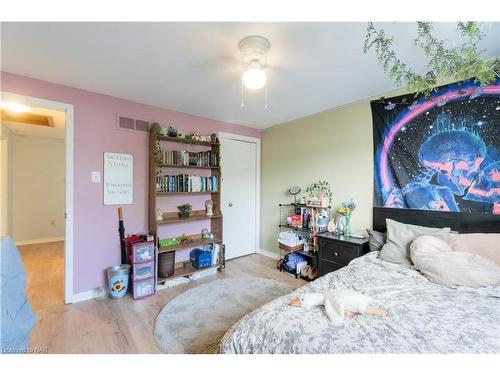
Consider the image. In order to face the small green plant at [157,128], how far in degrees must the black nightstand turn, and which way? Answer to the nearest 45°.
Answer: approximately 45° to its right

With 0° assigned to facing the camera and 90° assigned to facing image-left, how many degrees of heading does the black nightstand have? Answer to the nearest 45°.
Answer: approximately 45°

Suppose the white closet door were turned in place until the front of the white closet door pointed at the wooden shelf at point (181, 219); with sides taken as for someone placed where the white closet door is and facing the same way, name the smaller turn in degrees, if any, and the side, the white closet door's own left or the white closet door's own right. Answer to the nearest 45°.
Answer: approximately 90° to the white closet door's own right

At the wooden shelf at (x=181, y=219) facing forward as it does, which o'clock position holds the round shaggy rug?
The round shaggy rug is roughly at 1 o'clock from the wooden shelf.

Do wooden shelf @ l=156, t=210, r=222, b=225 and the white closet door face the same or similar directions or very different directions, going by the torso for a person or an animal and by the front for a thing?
same or similar directions

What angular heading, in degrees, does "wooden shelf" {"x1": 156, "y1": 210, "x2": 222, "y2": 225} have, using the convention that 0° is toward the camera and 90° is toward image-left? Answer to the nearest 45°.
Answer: approximately 315°

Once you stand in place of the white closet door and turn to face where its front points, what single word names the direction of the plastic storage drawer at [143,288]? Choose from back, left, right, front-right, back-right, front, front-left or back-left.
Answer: right

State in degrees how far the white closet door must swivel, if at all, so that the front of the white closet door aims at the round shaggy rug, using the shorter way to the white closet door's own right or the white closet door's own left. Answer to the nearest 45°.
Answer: approximately 45° to the white closet door's own right

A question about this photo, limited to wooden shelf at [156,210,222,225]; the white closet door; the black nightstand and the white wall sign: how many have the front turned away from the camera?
0

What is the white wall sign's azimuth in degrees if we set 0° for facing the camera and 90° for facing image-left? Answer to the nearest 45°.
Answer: approximately 0°

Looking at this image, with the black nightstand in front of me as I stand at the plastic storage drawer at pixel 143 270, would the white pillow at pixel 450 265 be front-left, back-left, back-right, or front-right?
front-right

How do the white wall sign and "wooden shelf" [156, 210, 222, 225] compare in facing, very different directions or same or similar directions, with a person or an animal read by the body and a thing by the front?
same or similar directions
